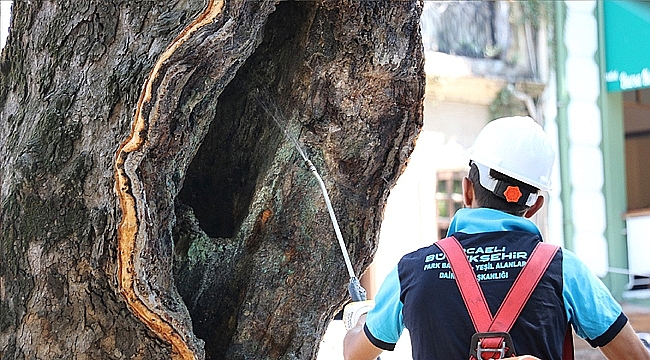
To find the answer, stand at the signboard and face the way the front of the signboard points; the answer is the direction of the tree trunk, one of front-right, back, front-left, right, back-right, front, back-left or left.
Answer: front

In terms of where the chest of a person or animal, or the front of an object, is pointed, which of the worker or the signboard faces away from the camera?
the worker

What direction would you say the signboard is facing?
toward the camera

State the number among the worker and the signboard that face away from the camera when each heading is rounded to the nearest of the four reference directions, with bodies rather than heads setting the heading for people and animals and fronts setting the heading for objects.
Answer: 1

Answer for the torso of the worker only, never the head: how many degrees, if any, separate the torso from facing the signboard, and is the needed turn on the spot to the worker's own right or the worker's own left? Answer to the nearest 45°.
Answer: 0° — they already face it

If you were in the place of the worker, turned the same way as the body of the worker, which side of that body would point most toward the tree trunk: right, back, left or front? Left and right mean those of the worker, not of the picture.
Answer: left

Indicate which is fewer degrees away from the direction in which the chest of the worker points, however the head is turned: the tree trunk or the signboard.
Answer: the signboard

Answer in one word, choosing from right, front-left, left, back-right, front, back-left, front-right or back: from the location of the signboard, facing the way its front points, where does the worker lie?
front

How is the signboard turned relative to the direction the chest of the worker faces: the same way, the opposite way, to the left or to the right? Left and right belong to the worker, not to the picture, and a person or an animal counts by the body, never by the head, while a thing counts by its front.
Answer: the opposite way

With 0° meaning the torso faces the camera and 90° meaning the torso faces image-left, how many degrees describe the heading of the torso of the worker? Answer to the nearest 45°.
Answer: approximately 180°
